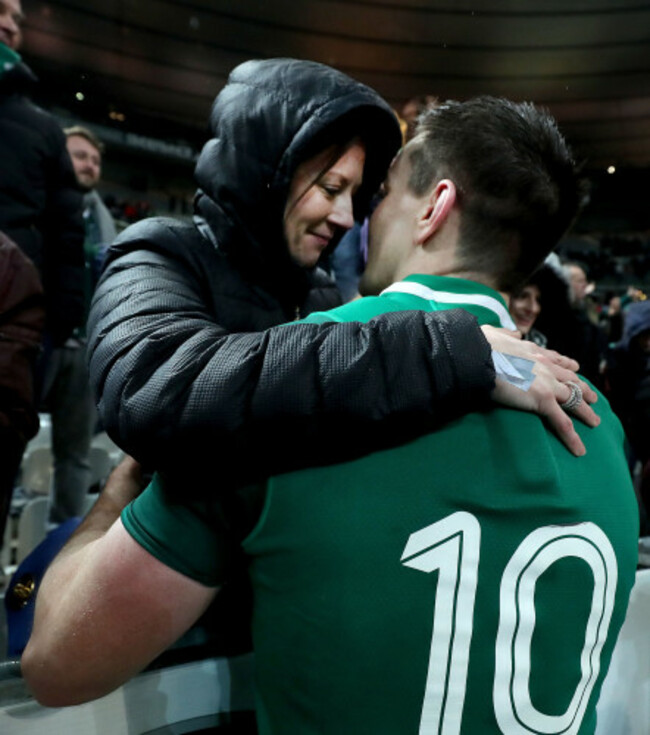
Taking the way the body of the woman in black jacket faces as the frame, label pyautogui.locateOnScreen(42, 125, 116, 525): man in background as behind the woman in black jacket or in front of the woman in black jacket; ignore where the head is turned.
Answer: behind

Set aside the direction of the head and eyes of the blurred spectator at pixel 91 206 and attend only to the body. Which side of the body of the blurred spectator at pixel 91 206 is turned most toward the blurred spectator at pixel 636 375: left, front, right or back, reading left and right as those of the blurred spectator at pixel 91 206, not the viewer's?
left

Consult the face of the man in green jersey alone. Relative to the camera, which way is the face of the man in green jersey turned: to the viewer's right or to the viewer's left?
to the viewer's left

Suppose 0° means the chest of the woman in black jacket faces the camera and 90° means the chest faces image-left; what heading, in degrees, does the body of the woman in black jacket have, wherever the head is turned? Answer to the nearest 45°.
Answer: approximately 315°

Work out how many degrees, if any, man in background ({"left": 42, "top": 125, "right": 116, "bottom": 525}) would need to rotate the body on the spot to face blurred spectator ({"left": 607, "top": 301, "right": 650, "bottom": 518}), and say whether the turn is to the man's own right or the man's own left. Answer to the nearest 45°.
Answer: approximately 90° to the man's own left

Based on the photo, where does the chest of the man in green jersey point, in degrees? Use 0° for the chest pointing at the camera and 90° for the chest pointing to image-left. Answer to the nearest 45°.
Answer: approximately 135°
